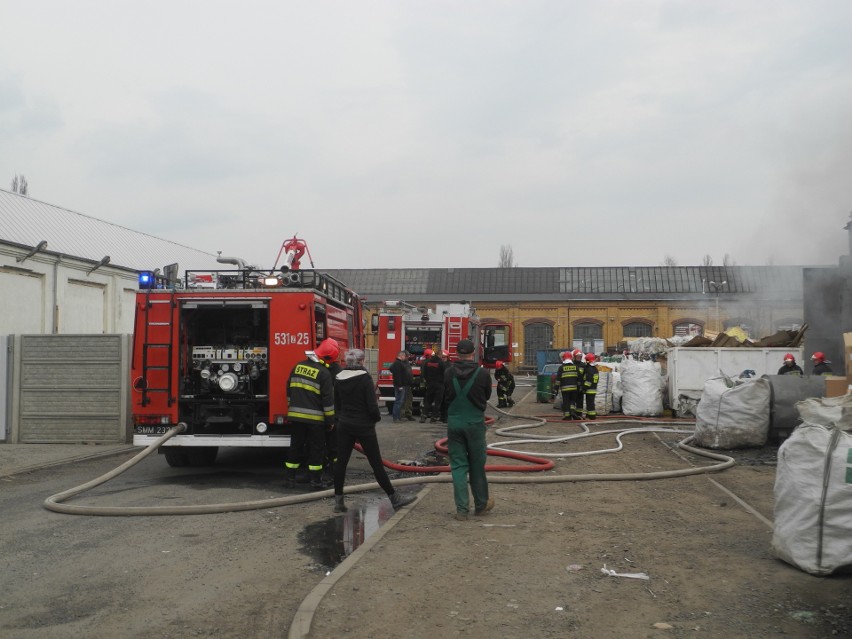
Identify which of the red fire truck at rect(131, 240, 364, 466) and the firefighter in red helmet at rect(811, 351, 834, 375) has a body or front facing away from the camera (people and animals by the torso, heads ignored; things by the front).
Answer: the red fire truck

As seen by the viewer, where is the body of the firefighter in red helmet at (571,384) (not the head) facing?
away from the camera

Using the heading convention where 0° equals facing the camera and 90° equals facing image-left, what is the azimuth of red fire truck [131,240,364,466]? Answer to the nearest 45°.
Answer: approximately 180°

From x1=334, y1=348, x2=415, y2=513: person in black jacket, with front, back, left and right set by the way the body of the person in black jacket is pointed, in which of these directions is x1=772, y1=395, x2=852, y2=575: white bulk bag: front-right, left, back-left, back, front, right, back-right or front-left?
right

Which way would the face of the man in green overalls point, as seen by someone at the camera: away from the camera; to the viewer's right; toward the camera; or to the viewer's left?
away from the camera

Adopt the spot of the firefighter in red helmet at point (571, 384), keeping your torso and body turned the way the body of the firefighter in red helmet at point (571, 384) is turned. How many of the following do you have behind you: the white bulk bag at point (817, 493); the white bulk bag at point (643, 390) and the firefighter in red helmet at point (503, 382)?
1

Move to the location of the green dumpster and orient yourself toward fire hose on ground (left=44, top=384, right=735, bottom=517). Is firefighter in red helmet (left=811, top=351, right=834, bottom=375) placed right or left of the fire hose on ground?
left

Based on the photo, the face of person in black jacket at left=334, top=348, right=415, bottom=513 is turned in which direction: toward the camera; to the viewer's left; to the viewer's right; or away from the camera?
away from the camera
